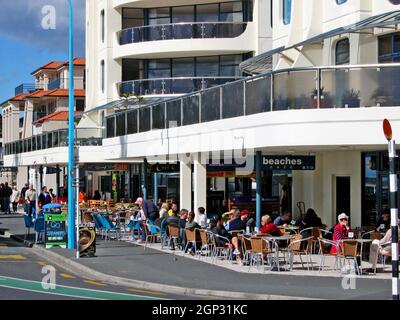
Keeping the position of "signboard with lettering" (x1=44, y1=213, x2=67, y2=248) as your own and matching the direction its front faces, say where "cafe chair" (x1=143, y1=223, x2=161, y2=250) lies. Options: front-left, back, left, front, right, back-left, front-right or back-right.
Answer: left

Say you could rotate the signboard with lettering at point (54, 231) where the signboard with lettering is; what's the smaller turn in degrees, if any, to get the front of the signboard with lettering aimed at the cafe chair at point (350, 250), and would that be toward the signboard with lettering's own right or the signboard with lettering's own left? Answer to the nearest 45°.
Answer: approximately 45° to the signboard with lettering's own left

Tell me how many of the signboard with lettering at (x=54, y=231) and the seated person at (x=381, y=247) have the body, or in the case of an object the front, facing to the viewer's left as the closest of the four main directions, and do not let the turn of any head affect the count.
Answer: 1

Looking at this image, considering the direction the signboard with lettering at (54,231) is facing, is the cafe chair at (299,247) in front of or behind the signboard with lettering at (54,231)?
in front

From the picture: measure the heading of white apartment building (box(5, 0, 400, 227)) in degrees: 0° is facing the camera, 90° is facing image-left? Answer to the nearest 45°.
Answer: approximately 45°

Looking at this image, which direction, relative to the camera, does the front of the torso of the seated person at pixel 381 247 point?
to the viewer's left

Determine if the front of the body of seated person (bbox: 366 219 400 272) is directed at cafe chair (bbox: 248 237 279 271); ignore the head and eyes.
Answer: yes

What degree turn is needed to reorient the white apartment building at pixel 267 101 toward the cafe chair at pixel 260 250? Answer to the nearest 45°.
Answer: approximately 45° to its left

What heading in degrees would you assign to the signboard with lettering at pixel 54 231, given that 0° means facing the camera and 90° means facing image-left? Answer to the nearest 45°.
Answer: approximately 0°

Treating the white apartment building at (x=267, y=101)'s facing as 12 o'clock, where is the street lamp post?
The street lamp post is roughly at 1 o'clock from the white apartment building.
